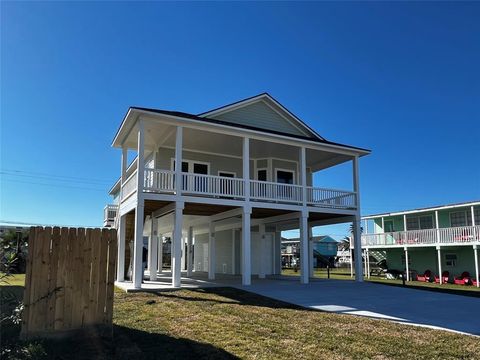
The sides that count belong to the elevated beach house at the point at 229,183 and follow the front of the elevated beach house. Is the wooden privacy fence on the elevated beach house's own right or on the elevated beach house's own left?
on the elevated beach house's own right

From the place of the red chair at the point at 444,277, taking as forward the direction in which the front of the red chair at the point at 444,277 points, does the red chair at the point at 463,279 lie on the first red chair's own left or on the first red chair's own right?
on the first red chair's own left

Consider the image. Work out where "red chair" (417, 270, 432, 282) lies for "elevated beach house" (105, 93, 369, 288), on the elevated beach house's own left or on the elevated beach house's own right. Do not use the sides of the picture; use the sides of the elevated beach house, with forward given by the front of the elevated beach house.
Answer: on the elevated beach house's own left

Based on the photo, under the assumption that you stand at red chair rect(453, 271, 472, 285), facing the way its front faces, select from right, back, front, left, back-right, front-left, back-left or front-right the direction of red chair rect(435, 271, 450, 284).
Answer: right

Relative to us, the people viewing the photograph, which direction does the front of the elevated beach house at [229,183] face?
facing the viewer and to the right of the viewer

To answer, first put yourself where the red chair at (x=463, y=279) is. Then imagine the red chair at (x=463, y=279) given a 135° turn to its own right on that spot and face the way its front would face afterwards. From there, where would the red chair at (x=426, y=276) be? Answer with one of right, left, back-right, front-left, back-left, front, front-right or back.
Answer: front-left

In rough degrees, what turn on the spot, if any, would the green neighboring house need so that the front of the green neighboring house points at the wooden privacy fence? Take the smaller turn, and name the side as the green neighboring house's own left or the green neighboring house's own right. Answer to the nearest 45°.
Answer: approximately 45° to the green neighboring house's own left

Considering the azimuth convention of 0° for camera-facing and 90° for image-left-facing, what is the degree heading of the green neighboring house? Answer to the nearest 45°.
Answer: approximately 45°

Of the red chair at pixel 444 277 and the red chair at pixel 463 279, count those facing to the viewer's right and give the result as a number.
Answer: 0

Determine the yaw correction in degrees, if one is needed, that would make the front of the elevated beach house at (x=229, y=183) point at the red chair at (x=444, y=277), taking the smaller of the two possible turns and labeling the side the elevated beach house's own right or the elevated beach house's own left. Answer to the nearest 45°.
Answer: approximately 90° to the elevated beach house's own left

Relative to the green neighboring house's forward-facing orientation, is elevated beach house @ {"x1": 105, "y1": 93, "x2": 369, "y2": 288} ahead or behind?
ahead

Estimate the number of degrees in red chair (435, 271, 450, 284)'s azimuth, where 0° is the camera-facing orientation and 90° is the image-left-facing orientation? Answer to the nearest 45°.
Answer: approximately 45°

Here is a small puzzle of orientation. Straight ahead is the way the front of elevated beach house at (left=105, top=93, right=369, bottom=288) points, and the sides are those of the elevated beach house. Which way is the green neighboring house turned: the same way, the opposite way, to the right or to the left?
to the right

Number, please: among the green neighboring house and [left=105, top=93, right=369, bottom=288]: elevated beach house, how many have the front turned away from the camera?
0
